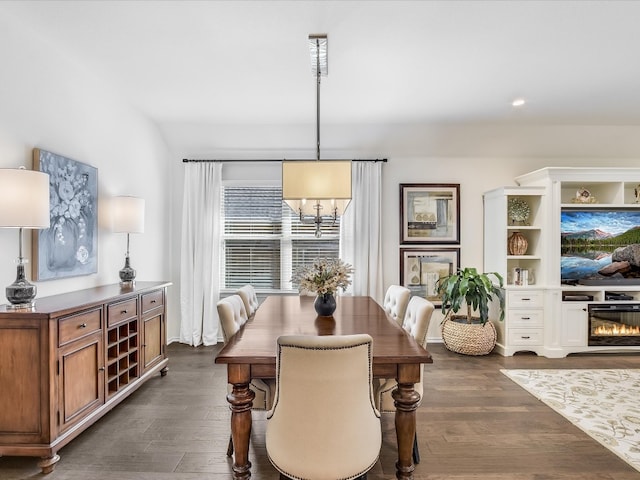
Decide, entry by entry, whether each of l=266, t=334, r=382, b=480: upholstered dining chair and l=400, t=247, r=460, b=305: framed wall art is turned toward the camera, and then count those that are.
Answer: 1

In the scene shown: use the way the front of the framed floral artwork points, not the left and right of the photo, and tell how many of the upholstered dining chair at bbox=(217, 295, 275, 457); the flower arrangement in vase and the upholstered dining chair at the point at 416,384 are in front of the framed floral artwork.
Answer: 3

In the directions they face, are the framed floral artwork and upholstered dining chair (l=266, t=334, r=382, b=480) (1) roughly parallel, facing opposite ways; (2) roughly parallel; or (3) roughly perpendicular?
roughly perpendicular

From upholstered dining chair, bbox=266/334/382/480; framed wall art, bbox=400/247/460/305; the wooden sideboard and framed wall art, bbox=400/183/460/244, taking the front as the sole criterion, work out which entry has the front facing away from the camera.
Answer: the upholstered dining chair

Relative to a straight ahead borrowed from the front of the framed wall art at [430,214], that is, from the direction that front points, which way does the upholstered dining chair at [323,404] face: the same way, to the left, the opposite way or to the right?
the opposite way

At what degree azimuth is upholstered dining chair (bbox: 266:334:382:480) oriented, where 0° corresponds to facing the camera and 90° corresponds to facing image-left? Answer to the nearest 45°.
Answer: approximately 180°

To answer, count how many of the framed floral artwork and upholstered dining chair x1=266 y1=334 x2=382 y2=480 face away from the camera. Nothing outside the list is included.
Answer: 1

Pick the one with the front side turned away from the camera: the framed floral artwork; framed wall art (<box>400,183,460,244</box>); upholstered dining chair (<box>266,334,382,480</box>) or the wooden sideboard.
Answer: the upholstered dining chair

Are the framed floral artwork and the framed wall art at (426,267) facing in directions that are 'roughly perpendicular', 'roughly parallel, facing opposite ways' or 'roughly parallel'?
roughly perpendicular

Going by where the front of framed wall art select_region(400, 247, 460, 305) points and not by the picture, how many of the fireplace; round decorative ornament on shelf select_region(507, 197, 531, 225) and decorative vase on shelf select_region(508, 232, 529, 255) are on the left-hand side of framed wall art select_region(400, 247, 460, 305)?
3

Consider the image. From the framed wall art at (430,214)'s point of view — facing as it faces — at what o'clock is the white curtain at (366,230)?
The white curtain is roughly at 2 o'clock from the framed wall art.

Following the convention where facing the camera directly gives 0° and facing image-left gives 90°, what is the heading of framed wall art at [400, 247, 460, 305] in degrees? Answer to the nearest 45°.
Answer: approximately 0°

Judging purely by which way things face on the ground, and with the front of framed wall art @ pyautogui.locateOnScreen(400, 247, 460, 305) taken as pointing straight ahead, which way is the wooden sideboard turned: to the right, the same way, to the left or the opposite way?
to the left
